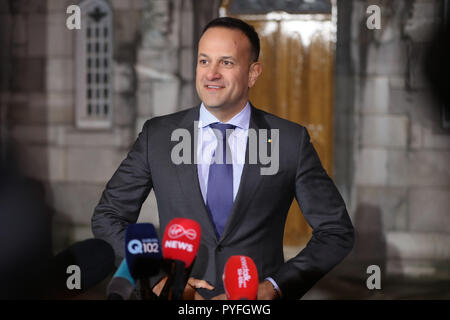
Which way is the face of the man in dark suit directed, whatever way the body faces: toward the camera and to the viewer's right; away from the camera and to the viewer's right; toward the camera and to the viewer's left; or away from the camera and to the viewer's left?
toward the camera and to the viewer's left

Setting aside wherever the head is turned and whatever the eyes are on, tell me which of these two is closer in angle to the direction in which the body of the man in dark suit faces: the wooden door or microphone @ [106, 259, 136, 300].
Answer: the microphone

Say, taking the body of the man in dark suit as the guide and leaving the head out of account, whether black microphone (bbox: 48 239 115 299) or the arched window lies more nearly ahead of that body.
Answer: the black microphone

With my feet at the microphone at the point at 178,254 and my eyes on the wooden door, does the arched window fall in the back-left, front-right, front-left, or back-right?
front-left

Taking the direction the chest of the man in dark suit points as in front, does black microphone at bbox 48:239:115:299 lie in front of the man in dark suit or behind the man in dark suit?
in front

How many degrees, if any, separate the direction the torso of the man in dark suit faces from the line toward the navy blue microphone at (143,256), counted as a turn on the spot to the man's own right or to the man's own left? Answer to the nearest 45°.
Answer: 0° — they already face it

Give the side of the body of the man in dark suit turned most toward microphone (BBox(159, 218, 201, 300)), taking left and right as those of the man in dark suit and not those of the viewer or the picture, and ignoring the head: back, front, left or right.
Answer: front

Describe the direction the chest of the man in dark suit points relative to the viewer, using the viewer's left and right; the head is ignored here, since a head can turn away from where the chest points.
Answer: facing the viewer

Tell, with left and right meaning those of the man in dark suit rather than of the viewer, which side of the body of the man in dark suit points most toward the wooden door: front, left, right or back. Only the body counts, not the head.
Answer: back

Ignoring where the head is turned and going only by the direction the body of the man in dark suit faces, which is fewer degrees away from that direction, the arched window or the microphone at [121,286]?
the microphone

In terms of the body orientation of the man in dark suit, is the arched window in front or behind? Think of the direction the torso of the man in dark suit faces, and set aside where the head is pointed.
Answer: behind

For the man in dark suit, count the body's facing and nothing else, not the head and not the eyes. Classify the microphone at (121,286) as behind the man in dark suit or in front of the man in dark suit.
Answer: in front

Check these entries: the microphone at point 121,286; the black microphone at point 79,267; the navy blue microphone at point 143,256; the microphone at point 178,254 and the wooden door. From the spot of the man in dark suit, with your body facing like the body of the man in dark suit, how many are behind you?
1
